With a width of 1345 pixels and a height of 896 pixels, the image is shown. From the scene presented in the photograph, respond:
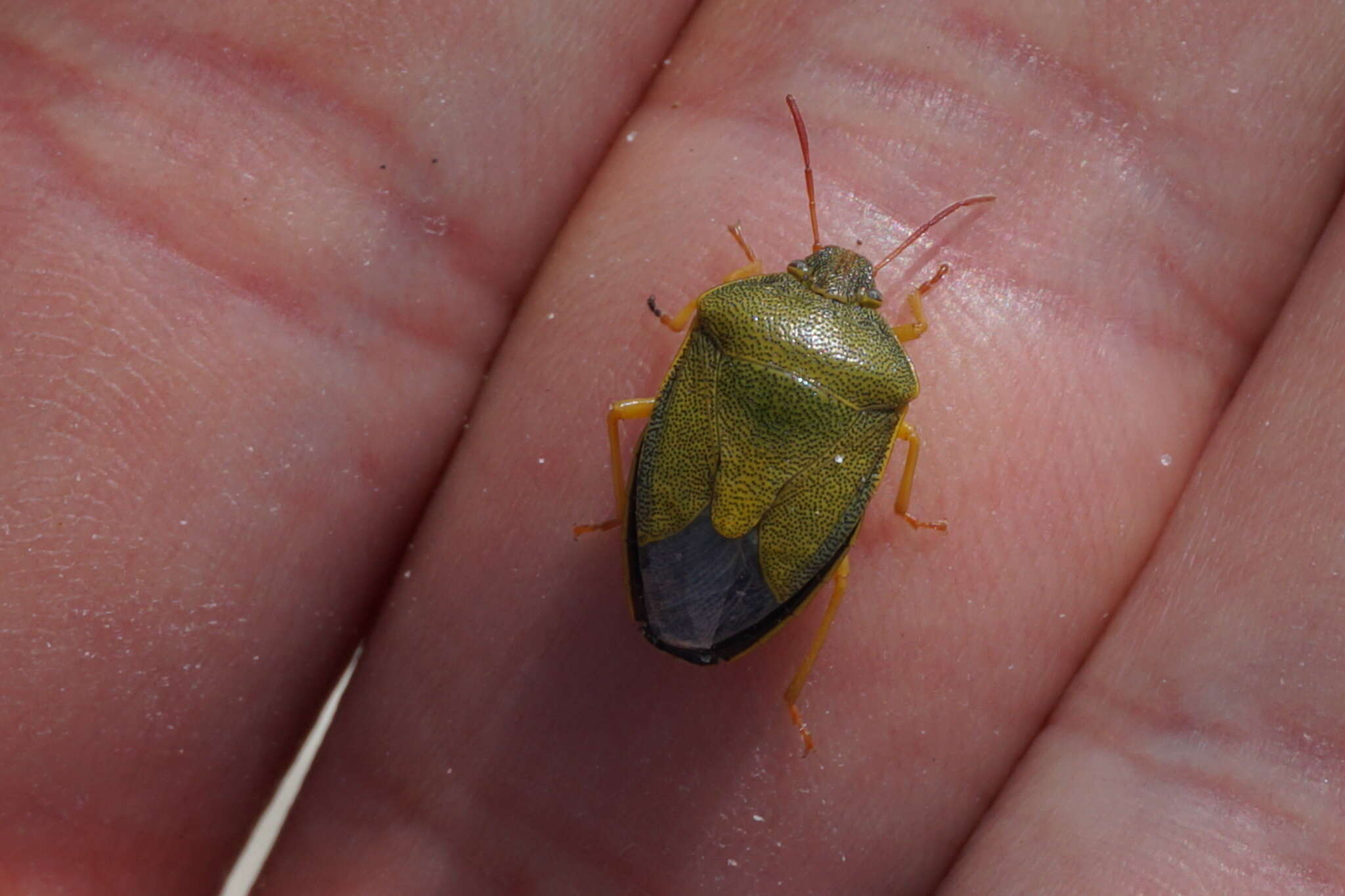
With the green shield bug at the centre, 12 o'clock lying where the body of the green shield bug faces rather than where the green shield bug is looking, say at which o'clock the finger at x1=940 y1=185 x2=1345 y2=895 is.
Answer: The finger is roughly at 3 o'clock from the green shield bug.

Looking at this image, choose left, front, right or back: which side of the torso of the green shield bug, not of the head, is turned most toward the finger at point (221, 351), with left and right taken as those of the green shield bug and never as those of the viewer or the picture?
left

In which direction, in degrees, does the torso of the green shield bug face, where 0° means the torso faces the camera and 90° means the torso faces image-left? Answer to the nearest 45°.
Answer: approximately 180°
